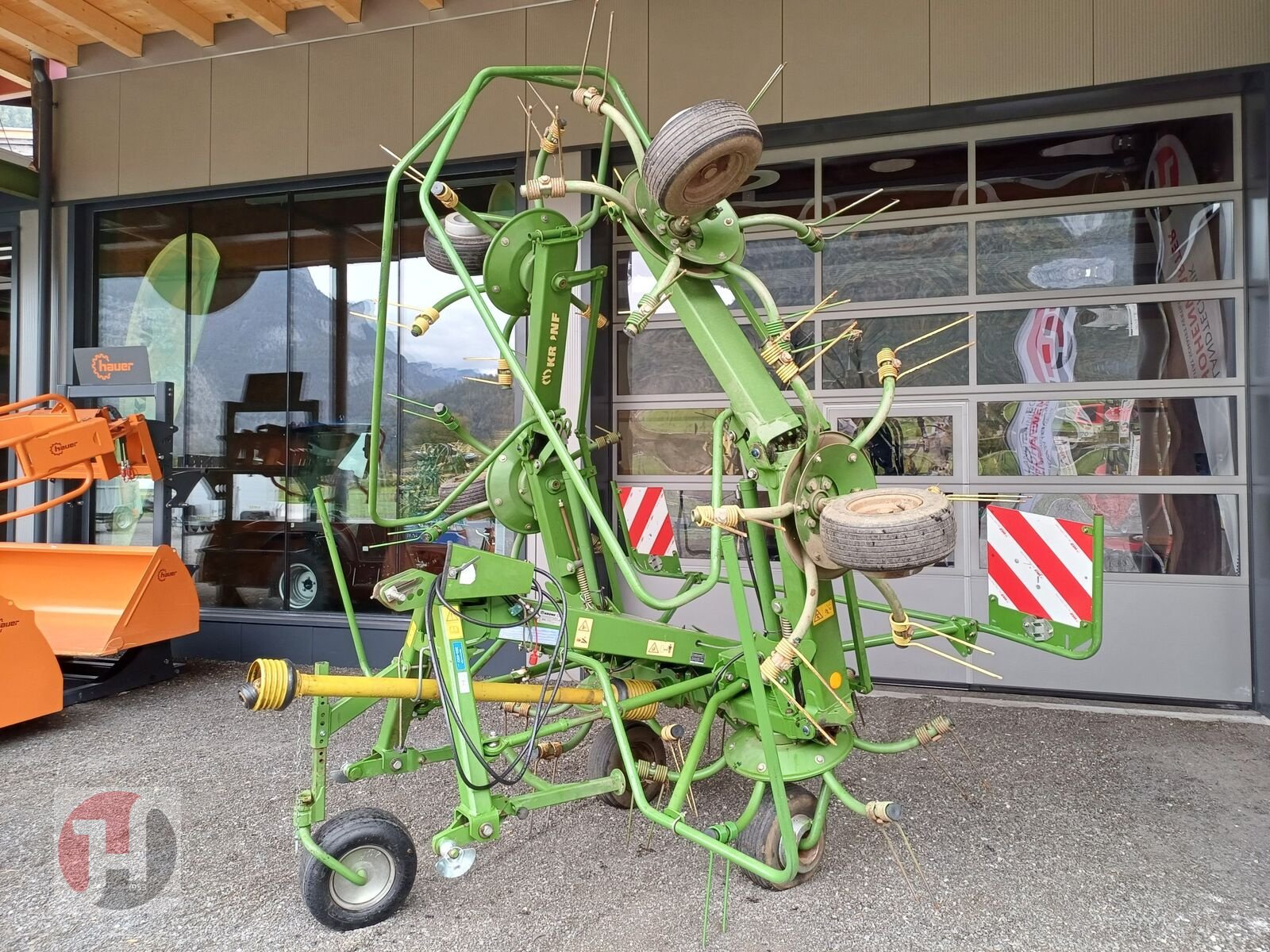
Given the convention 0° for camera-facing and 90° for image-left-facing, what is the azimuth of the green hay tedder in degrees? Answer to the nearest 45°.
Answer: approximately 45°
